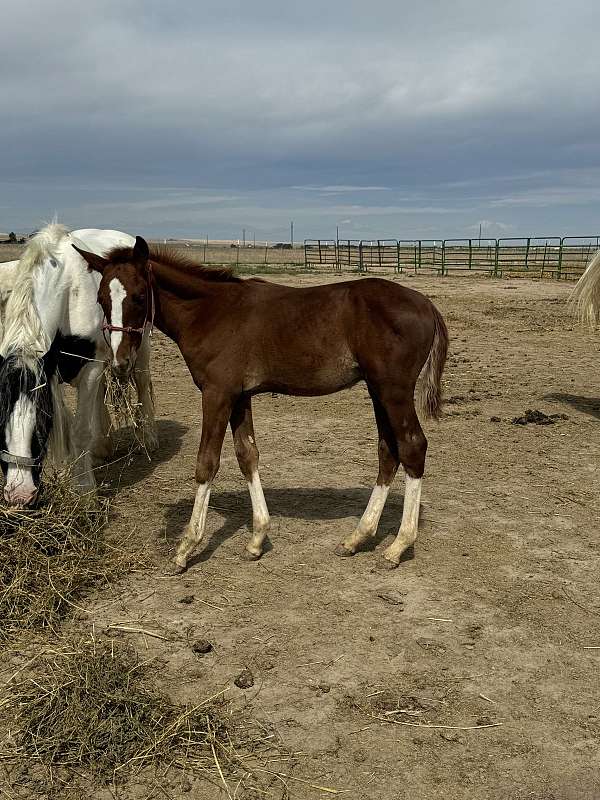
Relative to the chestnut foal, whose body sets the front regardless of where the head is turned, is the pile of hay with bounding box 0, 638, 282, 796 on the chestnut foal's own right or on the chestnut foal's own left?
on the chestnut foal's own left

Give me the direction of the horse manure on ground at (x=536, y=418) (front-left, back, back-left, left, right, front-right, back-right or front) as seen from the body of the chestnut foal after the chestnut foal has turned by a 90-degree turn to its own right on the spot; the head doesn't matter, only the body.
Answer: front-right

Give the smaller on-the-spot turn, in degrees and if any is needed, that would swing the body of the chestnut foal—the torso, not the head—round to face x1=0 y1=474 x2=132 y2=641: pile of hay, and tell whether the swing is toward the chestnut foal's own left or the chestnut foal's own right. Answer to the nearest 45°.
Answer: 0° — it already faces it

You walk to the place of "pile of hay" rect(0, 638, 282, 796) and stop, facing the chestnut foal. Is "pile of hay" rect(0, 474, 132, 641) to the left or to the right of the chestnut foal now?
left

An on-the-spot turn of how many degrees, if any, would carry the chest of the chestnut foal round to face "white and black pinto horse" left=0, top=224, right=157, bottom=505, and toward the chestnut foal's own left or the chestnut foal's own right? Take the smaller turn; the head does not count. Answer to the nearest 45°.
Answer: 0° — it already faces it

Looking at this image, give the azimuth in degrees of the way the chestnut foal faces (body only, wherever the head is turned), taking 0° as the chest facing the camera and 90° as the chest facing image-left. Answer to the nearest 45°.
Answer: approximately 90°
